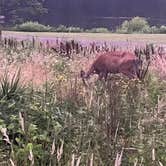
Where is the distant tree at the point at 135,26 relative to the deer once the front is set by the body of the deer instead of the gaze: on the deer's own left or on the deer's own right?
on the deer's own right

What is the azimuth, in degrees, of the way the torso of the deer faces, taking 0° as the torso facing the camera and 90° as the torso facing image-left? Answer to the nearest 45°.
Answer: approximately 90°
